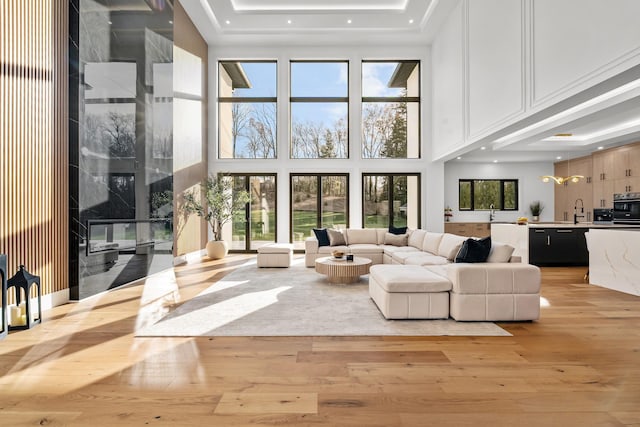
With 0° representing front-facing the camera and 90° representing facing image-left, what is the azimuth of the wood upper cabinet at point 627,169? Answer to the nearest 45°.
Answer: approximately 45°

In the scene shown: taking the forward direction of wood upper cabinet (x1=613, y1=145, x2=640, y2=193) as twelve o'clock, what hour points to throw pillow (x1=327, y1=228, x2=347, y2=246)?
The throw pillow is roughly at 12 o'clock from the wood upper cabinet.
